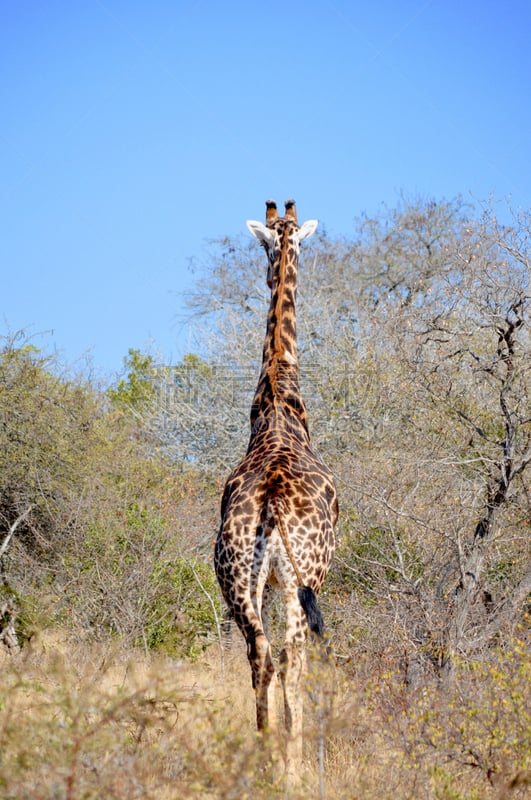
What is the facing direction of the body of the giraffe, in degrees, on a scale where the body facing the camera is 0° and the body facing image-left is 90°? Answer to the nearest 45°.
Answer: approximately 180°
